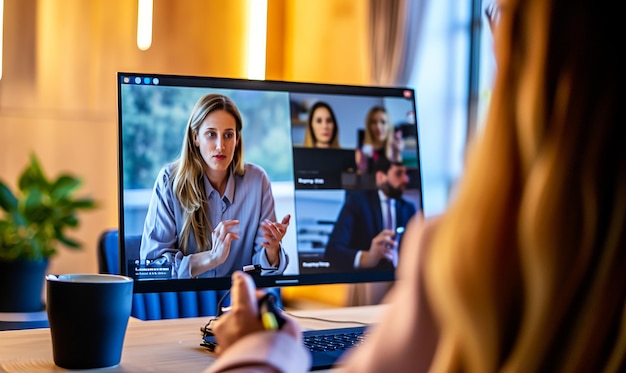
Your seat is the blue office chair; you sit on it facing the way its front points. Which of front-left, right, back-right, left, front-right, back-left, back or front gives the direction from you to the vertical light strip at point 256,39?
back

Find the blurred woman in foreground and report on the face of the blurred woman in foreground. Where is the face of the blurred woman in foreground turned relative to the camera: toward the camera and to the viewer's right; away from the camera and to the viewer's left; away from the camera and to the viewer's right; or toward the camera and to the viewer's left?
away from the camera and to the viewer's left

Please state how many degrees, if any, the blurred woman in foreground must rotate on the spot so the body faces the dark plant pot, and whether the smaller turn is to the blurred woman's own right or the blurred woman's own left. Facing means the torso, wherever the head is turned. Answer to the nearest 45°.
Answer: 0° — they already face it

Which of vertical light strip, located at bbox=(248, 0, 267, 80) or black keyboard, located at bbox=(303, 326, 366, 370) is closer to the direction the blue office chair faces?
the black keyboard

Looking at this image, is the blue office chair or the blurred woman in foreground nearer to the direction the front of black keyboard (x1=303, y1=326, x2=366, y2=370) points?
the blurred woman in foreground

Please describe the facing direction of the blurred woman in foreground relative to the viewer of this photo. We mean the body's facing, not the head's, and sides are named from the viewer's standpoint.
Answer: facing away from the viewer and to the left of the viewer

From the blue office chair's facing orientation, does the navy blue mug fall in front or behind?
in front

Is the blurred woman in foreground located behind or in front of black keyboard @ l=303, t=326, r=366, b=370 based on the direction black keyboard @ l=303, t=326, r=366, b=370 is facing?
in front

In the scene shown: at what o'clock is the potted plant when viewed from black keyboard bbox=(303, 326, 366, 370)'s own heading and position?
The potted plant is roughly at 5 o'clock from the black keyboard.

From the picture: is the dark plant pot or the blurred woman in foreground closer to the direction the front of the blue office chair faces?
the blurred woman in foreground
